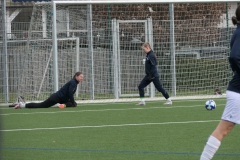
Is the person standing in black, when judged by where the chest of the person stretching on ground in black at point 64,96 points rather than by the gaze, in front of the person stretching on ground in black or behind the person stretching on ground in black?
in front

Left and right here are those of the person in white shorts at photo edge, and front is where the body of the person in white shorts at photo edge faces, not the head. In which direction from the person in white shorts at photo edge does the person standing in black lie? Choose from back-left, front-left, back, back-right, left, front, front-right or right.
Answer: left

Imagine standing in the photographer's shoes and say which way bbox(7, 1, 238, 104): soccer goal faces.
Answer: facing the viewer and to the right of the viewer

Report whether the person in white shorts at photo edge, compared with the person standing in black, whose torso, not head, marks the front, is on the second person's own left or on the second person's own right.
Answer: on the second person's own left

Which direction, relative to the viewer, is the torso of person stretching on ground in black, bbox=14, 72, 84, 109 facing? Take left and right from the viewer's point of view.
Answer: facing to the right of the viewer

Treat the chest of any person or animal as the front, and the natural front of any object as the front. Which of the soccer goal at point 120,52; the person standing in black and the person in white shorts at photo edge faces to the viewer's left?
the person standing in black

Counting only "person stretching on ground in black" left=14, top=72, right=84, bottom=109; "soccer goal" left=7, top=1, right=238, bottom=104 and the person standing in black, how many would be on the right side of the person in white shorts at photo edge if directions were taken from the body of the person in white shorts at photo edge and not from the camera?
0

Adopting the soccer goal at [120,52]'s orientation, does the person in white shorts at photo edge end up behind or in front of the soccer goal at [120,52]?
in front

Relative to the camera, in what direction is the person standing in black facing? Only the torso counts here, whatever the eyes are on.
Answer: to the viewer's left

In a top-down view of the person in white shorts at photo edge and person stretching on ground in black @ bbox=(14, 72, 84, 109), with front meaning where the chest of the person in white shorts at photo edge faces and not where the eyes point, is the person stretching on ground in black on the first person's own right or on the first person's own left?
on the first person's own left
